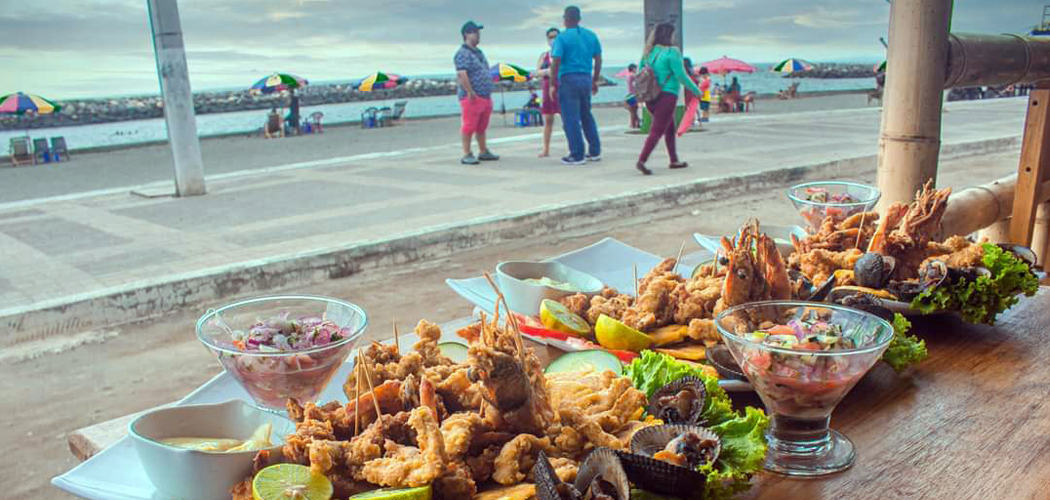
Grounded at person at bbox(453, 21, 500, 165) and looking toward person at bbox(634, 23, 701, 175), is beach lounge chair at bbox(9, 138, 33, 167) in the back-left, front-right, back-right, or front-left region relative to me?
back-left

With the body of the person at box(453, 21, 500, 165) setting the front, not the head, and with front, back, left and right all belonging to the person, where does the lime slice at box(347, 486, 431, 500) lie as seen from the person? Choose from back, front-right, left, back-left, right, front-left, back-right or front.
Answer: front-right

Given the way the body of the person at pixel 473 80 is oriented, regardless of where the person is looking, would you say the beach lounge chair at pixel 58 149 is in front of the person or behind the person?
behind

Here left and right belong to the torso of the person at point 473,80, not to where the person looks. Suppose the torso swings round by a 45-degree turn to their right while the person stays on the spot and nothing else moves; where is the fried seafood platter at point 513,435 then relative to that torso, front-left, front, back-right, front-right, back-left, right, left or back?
front

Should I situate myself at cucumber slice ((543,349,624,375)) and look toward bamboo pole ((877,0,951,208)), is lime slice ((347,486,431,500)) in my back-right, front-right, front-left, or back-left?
back-right

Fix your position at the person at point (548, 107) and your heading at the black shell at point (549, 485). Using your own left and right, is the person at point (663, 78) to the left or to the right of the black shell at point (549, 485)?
left

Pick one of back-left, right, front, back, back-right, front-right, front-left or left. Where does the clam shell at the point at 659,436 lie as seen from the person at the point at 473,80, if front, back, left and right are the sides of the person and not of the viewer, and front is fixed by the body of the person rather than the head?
front-right

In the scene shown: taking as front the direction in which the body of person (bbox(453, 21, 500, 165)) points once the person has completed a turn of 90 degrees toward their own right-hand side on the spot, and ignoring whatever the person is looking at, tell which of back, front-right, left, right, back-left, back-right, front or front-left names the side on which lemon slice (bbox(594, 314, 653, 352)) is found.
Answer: front-left

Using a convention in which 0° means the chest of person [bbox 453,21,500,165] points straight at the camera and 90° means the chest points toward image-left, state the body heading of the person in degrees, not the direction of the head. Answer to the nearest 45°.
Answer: approximately 315°

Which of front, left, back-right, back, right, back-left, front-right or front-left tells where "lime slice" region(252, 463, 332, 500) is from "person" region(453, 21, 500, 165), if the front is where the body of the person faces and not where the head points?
front-right

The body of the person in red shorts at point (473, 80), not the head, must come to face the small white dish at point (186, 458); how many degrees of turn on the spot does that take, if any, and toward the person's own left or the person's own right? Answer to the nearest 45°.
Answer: approximately 45° to the person's own right

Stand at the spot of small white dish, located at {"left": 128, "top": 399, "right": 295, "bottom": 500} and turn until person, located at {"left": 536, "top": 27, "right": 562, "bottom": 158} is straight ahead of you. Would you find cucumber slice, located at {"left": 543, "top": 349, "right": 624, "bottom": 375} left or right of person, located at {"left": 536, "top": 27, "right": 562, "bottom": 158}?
right

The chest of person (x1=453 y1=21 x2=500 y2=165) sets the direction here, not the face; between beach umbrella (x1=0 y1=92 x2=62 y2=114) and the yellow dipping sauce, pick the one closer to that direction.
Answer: the yellow dipping sauce

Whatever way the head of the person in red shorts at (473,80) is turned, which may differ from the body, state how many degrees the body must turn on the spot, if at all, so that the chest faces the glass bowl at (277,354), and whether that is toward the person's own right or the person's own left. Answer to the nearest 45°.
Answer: approximately 45° to the person's own right

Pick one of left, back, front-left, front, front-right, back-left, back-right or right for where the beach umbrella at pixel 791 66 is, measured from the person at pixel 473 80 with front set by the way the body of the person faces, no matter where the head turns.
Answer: left

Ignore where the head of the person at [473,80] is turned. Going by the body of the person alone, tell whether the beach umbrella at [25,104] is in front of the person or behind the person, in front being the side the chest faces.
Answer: behind
